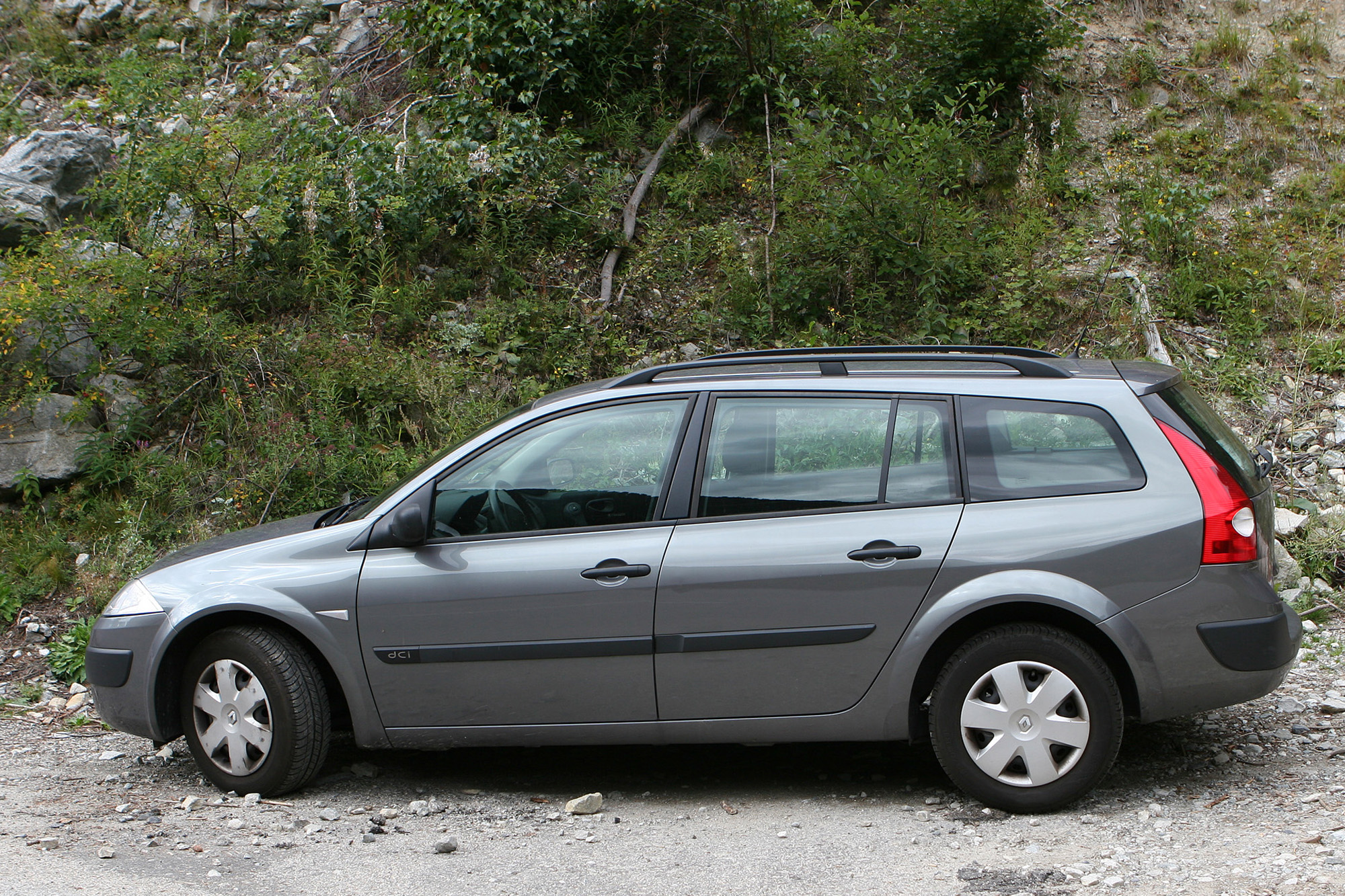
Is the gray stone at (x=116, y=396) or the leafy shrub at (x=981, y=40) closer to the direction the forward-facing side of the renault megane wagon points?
the gray stone

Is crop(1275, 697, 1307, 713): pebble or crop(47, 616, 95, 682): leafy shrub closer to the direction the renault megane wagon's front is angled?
the leafy shrub

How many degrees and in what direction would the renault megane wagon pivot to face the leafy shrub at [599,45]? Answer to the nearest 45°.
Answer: approximately 90° to its right

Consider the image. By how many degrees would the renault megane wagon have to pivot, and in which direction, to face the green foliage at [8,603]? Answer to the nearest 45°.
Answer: approximately 45° to its right

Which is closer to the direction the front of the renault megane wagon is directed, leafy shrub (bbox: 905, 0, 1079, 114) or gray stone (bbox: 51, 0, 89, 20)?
the gray stone

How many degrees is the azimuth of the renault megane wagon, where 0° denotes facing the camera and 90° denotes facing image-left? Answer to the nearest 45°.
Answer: approximately 90°

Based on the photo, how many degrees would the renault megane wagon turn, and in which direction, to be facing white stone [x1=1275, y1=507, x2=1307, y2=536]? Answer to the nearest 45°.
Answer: approximately 135° to its right

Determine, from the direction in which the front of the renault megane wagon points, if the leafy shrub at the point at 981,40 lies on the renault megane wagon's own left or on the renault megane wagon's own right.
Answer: on the renault megane wagon's own right
